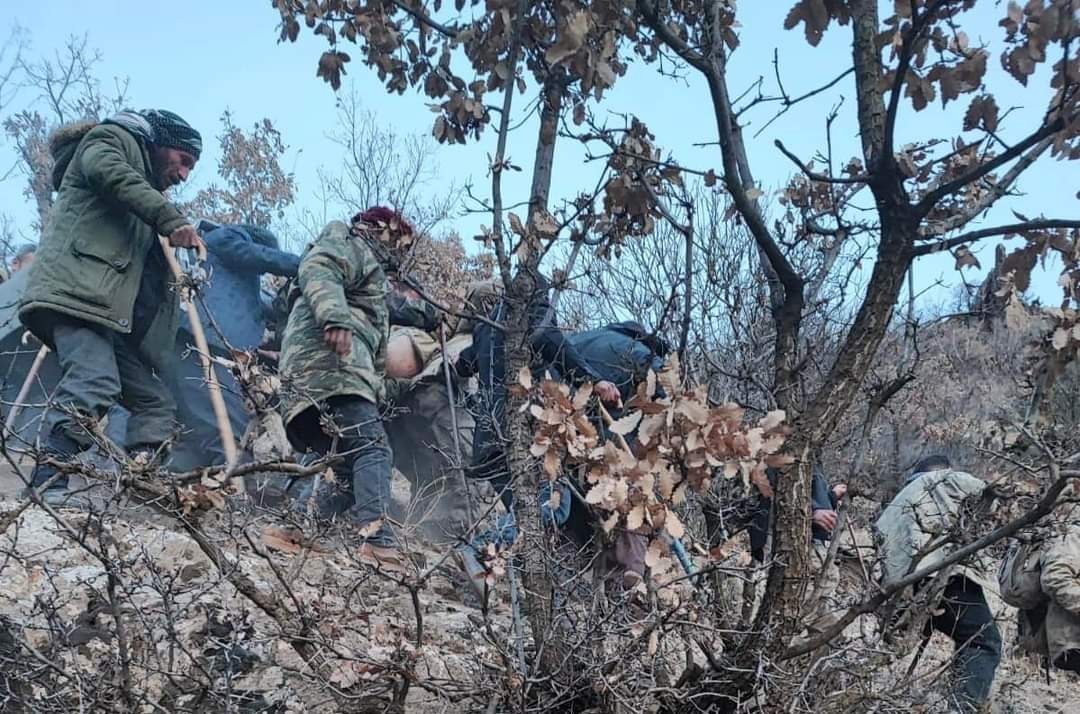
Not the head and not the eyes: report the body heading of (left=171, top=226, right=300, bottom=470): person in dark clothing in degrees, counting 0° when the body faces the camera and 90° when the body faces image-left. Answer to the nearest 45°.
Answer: approximately 270°

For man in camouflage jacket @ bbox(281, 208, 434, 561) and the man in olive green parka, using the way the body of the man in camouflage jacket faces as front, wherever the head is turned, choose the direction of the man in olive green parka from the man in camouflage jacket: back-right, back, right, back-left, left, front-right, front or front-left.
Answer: back

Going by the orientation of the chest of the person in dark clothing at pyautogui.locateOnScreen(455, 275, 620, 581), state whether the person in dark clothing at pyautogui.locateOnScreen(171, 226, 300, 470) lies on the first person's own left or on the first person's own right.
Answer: on the first person's own left

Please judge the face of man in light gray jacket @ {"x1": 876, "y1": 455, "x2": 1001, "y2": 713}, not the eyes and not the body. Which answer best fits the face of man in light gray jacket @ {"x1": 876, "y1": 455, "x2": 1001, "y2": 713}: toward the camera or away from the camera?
away from the camera

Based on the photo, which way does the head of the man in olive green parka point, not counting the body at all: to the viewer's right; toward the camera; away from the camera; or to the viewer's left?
to the viewer's right

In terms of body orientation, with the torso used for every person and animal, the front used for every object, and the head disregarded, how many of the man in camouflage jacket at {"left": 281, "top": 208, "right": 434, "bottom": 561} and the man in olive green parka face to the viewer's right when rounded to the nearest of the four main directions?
2

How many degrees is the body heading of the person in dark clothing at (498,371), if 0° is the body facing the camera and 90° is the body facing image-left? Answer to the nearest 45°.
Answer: approximately 270°

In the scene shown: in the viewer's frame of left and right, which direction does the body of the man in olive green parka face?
facing to the right of the viewer

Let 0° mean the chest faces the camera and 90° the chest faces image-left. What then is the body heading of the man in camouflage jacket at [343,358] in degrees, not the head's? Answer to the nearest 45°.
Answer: approximately 270°
